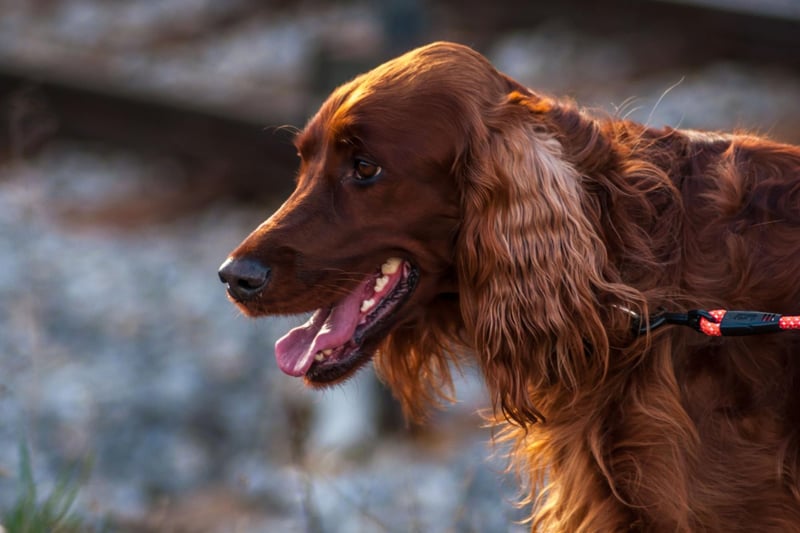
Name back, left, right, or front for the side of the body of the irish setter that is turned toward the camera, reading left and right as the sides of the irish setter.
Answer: left
